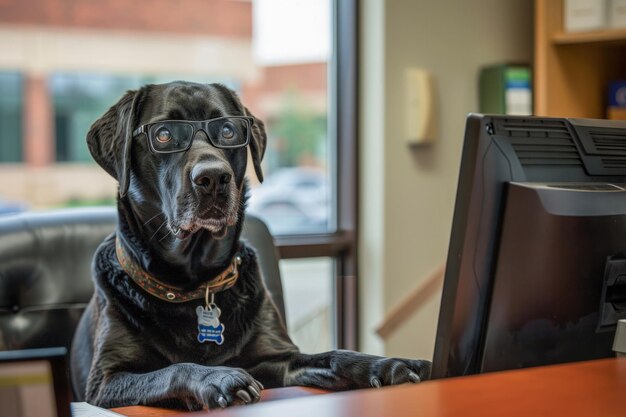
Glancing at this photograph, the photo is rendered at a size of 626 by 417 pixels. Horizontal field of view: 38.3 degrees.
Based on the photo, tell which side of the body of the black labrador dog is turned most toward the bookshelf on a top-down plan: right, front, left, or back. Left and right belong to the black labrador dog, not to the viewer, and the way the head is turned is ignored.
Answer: left

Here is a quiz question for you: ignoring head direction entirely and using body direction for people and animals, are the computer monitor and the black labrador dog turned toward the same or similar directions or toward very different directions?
very different directions

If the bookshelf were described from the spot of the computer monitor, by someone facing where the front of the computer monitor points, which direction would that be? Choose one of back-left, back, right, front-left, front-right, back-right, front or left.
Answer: front-right

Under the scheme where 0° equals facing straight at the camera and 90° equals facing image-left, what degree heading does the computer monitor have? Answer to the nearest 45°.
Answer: approximately 135°

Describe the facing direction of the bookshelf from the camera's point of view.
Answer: facing the viewer and to the left of the viewer

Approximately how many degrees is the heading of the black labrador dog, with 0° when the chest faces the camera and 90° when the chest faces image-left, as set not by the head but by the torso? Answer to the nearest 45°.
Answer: approximately 315°

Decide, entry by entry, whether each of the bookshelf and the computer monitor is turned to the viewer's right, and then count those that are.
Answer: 0

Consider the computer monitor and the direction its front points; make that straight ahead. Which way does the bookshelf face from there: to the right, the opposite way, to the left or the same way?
to the left

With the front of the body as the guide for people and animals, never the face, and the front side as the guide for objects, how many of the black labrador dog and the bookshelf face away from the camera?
0

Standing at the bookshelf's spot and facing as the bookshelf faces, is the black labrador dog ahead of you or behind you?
ahead

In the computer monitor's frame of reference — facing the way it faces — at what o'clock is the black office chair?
The black office chair is roughly at 11 o'clock from the computer monitor.
